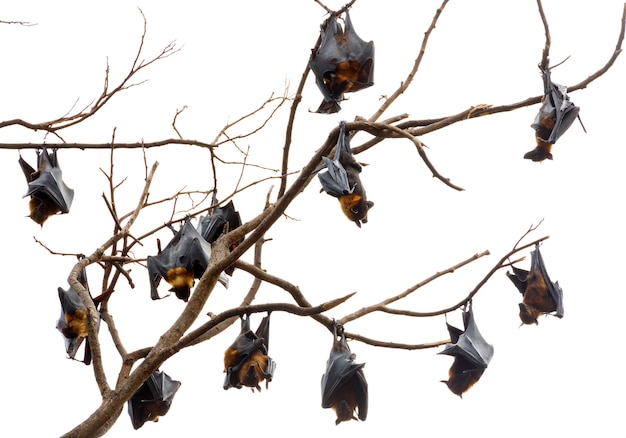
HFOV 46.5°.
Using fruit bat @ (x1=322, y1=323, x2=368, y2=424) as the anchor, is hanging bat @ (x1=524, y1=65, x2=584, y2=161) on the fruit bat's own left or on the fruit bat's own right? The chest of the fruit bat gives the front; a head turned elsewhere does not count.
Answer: on the fruit bat's own left

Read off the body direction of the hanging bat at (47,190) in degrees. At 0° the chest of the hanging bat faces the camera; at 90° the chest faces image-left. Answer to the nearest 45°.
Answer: approximately 45°

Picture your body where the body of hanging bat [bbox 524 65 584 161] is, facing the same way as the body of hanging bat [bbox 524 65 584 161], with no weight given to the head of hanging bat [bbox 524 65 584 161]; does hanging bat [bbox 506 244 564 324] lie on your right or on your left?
on your right
